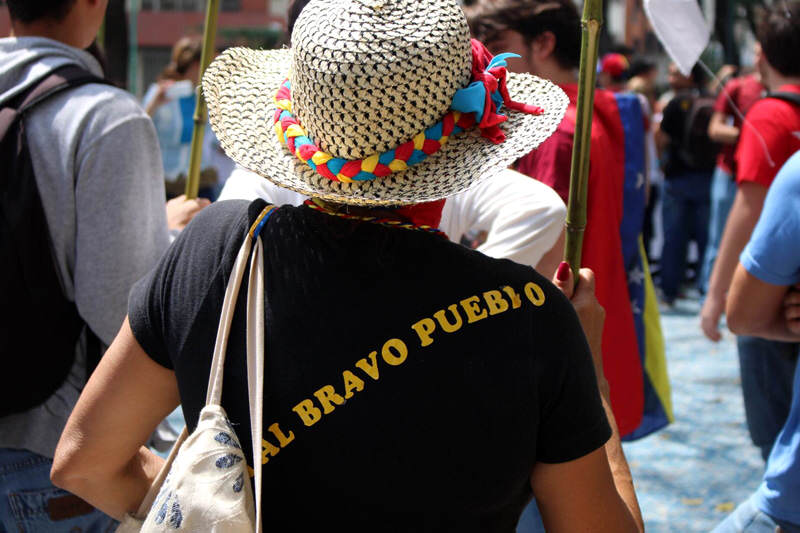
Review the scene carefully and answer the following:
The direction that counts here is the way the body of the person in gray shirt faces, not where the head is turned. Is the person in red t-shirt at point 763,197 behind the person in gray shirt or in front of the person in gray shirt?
in front

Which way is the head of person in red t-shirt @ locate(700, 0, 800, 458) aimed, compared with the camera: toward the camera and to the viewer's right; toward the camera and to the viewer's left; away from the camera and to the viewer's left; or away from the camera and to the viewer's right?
away from the camera and to the viewer's left

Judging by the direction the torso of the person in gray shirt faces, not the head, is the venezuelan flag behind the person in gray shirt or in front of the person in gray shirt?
in front

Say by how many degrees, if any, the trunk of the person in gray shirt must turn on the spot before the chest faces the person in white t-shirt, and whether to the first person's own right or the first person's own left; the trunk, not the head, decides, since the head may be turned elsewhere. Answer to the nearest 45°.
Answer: approximately 45° to the first person's own right

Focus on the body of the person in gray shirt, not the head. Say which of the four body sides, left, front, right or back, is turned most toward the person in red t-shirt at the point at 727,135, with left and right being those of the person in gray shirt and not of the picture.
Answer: front

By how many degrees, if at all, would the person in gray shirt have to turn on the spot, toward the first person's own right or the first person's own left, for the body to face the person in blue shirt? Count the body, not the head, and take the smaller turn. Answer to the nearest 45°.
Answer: approximately 45° to the first person's own right

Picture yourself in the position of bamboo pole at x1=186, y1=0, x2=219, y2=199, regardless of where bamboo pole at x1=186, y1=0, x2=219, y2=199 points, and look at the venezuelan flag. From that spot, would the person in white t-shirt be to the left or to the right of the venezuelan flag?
right

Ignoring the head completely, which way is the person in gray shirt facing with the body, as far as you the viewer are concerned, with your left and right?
facing away from the viewer and to the right of the viewer

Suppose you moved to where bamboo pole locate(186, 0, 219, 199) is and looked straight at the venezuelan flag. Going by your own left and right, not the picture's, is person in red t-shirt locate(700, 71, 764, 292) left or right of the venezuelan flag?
left
